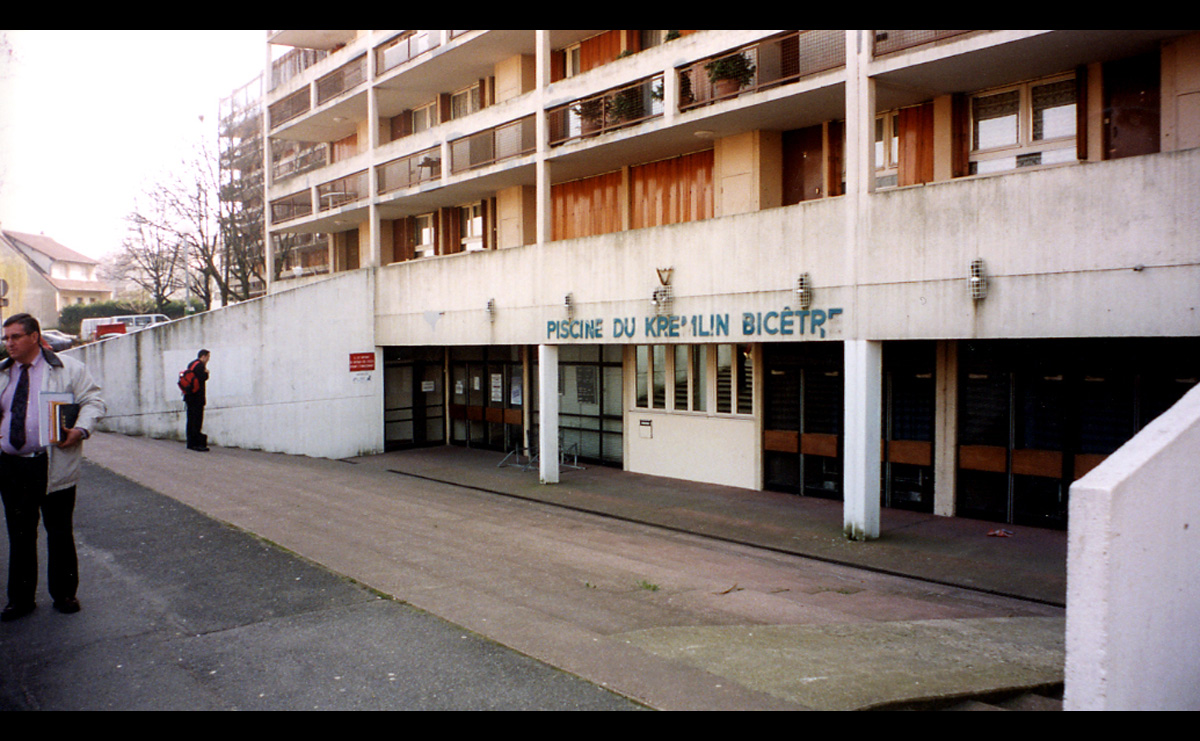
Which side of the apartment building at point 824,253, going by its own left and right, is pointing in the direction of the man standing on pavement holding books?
front

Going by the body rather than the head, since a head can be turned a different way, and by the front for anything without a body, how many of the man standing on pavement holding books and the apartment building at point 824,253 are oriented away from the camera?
0

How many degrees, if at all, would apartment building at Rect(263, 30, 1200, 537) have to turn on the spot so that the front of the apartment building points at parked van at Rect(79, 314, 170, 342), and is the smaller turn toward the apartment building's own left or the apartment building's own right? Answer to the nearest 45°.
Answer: approximately 90° to the apartment building's own right

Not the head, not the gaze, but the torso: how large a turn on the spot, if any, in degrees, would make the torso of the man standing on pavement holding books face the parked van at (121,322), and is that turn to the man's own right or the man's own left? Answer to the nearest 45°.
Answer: approximately 135° to the man's own right

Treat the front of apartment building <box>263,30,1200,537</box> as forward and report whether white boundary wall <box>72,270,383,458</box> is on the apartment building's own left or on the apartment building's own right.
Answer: on the apartment building's own right

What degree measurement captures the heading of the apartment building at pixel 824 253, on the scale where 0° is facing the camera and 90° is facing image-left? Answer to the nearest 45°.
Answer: approximately 45°

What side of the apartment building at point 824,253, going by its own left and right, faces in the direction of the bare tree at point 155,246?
right

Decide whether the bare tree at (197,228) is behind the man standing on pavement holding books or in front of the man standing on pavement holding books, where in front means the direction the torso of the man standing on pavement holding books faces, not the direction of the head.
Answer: behind
